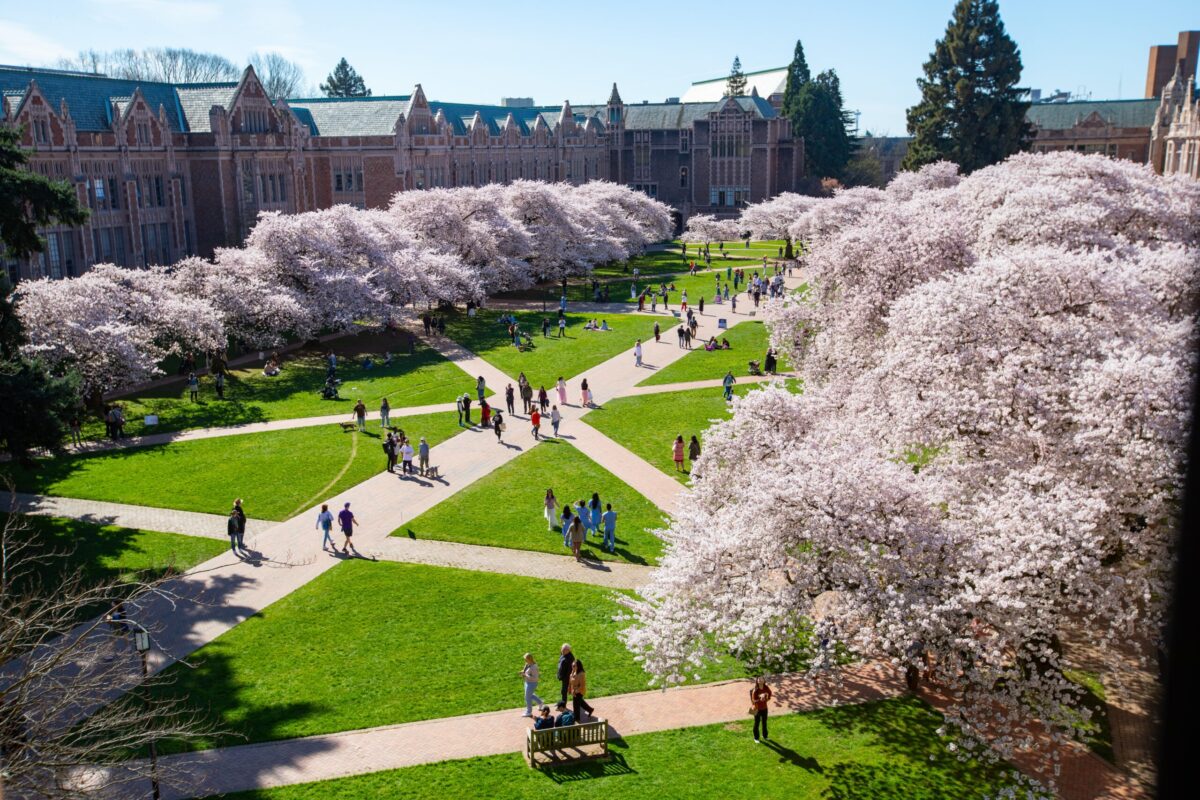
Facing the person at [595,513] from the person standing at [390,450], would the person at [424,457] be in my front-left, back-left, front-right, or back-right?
front-left

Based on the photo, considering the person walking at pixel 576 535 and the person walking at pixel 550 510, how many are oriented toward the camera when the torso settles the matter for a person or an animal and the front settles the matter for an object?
1

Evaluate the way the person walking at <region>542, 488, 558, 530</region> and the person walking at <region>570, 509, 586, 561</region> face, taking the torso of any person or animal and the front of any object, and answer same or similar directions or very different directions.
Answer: very different directions

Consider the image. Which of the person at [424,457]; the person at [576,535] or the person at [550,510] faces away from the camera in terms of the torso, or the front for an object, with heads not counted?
the person at [576,535]

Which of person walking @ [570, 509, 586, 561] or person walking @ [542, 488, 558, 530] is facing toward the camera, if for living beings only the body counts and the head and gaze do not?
person walking @ [542, 488, 558, 530]

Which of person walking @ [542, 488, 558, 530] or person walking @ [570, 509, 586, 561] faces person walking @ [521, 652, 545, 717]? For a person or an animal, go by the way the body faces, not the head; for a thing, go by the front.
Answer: person walking @ [542, 488, 558, 530]

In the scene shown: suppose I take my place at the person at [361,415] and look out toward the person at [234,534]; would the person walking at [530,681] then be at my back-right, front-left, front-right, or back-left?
front-left

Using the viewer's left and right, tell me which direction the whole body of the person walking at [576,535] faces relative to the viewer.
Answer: facing away from the viewer

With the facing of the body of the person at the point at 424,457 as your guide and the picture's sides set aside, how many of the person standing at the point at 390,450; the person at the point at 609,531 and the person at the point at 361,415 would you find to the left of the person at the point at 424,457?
1

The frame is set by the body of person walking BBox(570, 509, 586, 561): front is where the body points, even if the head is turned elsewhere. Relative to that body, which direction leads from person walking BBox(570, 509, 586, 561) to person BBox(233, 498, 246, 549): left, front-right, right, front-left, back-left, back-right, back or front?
left

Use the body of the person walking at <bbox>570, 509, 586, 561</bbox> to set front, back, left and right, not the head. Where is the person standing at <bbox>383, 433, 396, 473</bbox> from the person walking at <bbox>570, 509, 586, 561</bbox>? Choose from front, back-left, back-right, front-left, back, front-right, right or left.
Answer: front-left

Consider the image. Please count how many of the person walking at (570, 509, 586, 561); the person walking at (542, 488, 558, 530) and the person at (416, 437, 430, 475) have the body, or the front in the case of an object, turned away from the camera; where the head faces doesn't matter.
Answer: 1

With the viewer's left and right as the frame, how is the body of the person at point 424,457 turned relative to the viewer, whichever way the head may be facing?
facing the viewer and to the left of the viewer

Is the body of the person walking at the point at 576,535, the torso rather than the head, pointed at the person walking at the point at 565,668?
no

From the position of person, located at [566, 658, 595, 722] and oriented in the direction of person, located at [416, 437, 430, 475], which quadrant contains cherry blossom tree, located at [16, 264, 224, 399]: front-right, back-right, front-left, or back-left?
front-left

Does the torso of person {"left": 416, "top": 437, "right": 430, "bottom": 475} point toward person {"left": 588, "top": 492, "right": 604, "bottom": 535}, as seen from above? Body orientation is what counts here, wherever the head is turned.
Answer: no

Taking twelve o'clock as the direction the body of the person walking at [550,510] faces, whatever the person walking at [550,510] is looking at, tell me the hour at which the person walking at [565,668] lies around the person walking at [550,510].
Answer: the person walking at [565,668] is roughly at 12 o'clock from the person walking at [550,510].

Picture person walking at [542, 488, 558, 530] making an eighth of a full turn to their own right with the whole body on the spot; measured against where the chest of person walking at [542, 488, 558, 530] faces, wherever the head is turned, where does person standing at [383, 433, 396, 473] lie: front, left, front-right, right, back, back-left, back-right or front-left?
right
